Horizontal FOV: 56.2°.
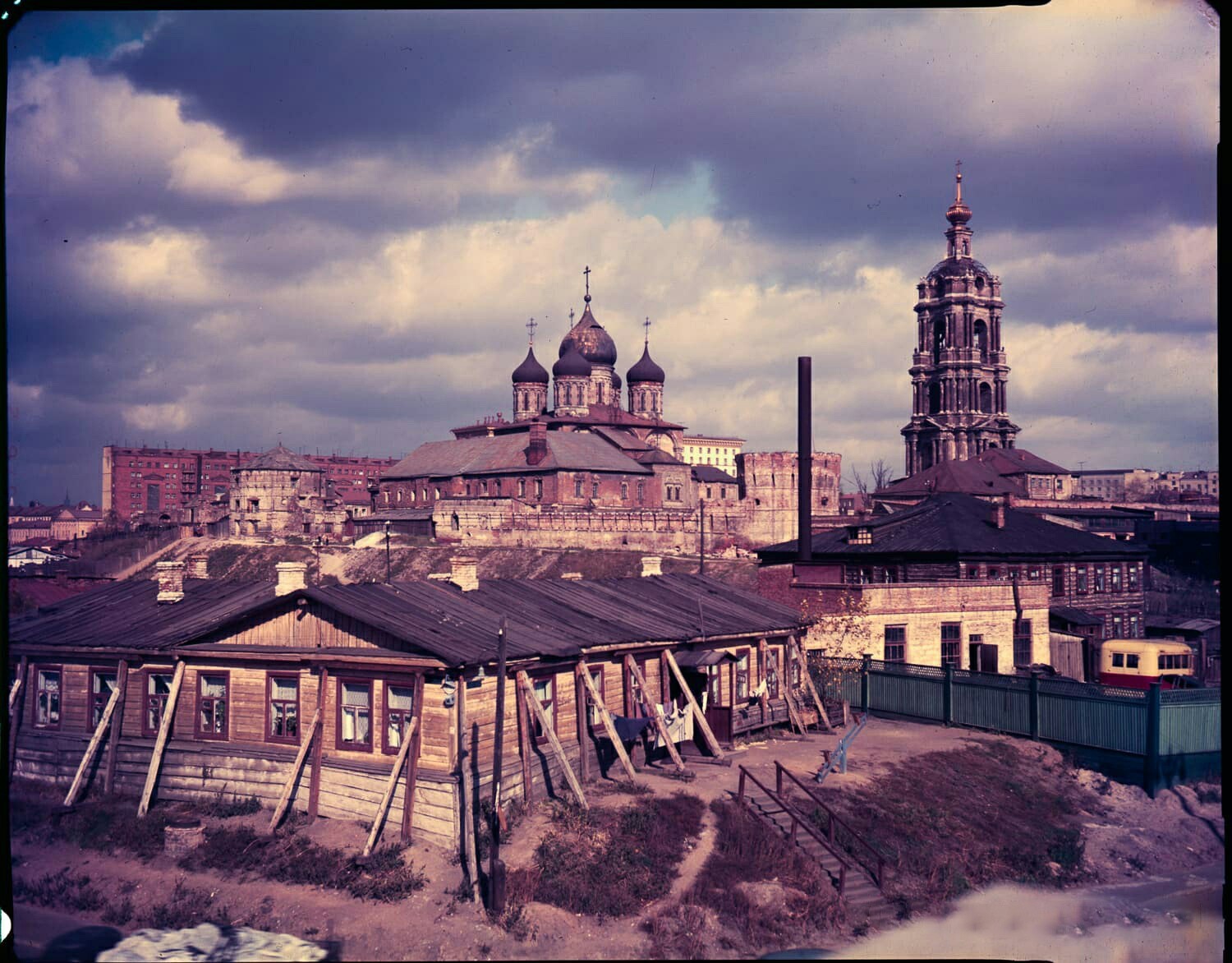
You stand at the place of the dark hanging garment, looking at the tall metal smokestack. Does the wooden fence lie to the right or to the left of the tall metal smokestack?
right

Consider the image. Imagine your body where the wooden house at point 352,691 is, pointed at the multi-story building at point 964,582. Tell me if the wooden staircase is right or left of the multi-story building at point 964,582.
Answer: right

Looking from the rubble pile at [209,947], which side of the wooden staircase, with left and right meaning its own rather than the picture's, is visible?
right

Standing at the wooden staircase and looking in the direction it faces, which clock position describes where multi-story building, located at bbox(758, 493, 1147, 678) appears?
The multi-story building is roughly at 8 o'clock from the wooden staircase.

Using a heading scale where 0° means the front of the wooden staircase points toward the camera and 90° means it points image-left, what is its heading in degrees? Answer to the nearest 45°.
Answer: approximately 315°

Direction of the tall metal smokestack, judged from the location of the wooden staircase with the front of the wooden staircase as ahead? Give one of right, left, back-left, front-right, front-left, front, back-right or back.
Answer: back-left

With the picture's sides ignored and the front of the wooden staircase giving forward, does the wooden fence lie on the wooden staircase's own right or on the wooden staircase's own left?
on the wooden staircase's own left

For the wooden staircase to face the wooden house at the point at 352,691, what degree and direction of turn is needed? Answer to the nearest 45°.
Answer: approximately 135° to its right

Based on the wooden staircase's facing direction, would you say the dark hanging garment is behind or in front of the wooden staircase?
behind
